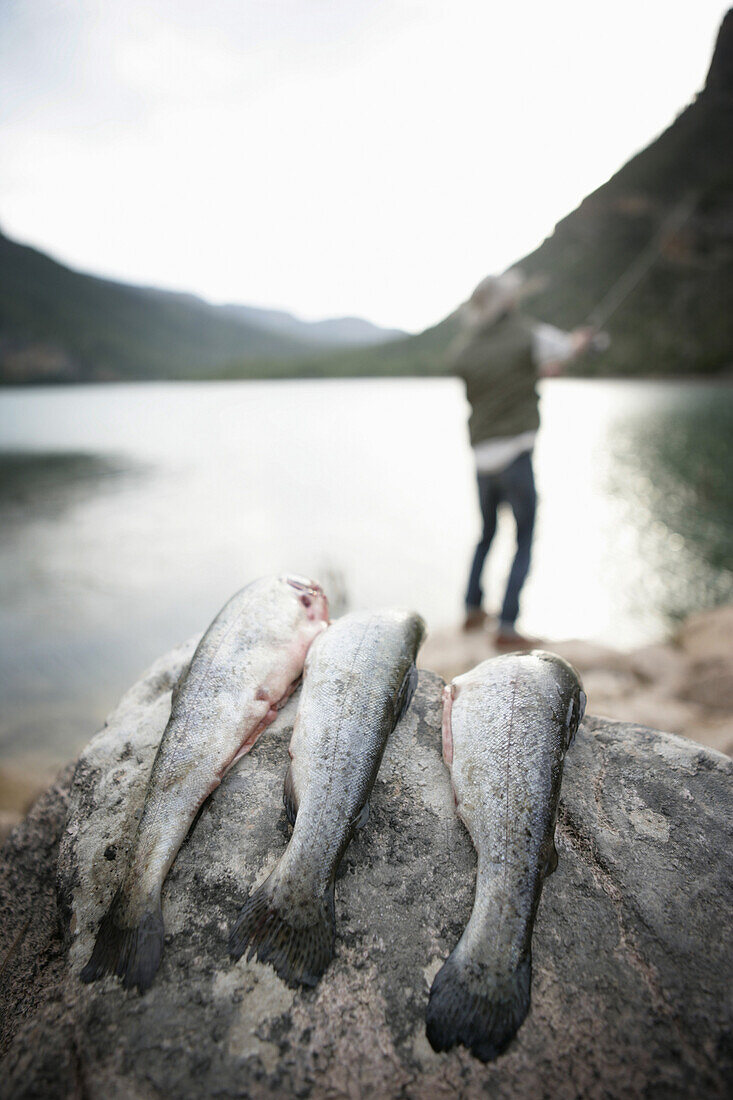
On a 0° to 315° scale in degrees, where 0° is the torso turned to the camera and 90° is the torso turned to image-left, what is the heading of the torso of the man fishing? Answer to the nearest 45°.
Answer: approximately 225°

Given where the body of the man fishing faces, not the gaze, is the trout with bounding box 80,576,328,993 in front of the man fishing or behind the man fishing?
behind

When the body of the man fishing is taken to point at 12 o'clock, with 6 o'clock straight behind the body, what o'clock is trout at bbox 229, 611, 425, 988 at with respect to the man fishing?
The trout is roughly at 5 o'clock from the man fishing.

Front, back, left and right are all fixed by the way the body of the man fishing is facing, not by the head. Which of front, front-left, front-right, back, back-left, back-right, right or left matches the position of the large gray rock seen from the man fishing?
back-right

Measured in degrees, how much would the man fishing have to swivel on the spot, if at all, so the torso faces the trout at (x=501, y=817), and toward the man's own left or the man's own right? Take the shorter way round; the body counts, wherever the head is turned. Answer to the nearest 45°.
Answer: approximately 135° to the man's own right
